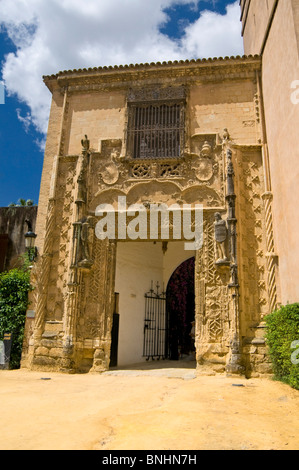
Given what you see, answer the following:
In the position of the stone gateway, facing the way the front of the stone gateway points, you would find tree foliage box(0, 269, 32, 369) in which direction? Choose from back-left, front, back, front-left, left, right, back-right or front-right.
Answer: right

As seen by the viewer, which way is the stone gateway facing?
toward the camera
